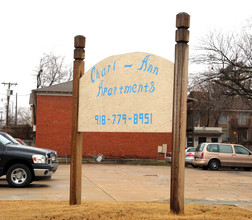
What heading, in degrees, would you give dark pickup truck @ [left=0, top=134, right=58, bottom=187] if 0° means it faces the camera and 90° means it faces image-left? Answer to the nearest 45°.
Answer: approximately 270°

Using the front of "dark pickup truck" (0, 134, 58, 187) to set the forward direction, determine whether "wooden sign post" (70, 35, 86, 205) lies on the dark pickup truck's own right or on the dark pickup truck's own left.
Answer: on the dark pickup truck's own right

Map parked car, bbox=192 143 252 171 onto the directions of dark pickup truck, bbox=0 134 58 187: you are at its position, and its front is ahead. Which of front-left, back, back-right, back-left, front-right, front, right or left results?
front-left

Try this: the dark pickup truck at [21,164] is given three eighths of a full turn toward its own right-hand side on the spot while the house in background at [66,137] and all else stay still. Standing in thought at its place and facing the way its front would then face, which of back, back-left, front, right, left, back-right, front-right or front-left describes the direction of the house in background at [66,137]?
back-right
